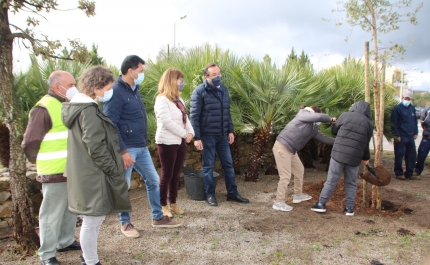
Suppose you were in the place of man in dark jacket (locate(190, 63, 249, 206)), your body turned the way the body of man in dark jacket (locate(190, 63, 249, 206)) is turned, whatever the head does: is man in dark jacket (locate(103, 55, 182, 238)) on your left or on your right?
on your right

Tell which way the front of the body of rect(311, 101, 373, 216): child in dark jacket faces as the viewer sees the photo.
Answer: away from the camera

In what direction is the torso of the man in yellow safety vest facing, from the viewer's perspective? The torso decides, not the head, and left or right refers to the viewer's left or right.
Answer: facing to the right of the viewer

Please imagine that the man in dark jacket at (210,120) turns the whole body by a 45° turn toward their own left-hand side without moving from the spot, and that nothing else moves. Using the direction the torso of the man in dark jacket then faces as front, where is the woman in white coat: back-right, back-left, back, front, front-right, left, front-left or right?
back-right

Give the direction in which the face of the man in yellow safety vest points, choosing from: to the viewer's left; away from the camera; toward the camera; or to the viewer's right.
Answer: to the viewer's right

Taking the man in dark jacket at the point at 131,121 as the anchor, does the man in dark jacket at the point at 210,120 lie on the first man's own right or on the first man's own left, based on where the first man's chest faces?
on the first man's own left

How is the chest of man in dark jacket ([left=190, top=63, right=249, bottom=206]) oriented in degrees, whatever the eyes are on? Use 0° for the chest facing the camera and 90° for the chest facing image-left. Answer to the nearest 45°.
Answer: approximately 315°

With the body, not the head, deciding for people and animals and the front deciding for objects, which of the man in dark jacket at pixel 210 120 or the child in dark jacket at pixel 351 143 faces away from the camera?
the child in dark jacket at pixel 351 143

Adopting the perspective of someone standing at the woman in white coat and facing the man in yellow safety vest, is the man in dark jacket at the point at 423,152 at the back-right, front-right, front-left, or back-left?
back-left

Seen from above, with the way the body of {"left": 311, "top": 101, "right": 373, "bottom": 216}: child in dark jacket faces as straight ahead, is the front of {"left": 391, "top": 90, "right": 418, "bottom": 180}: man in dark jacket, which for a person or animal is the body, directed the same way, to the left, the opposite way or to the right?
the opposite way

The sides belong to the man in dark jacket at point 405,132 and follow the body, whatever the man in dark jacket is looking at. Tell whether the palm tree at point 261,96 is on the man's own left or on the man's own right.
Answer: on the man's own right
